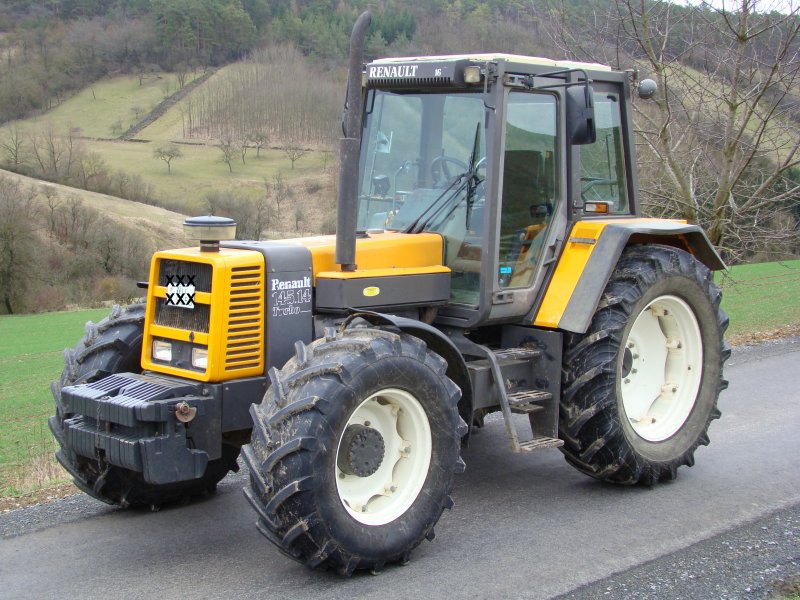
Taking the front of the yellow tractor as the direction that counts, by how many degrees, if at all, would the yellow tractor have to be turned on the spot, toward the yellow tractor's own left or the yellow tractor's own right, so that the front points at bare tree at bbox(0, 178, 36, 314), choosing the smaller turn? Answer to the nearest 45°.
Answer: approximately 90° to the yellow tractor's own right

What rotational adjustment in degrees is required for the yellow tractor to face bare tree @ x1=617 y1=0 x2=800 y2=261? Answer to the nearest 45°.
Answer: approximately 180°

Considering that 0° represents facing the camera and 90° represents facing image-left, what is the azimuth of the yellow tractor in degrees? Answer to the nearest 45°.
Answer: approximately 45°
